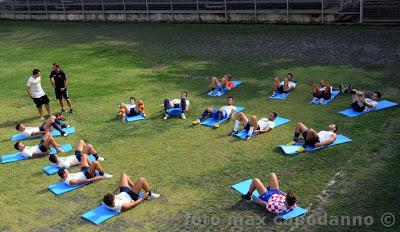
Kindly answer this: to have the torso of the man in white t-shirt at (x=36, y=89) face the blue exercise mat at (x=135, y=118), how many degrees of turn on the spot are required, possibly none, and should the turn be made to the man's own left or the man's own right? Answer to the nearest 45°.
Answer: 0° — they already face it

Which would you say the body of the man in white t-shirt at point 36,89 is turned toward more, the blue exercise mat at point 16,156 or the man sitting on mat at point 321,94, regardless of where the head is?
the man sitting on mat

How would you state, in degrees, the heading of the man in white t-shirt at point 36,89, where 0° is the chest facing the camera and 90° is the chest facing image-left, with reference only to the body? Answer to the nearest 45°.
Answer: approximately 315°

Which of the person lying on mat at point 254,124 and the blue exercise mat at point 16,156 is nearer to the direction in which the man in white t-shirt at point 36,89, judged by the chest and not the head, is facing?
the person lying on mat

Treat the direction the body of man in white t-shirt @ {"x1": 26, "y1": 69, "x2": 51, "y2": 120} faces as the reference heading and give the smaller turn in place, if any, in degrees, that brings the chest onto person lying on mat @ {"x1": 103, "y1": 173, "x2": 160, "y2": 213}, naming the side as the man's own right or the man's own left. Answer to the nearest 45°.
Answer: approximately 45° to the man's own right

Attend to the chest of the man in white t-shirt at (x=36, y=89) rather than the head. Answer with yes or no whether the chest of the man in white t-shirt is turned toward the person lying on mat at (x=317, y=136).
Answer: yes

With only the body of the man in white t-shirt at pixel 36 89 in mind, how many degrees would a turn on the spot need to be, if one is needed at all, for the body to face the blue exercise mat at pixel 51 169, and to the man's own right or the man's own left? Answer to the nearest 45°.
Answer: approximately 45° to the man's own right
